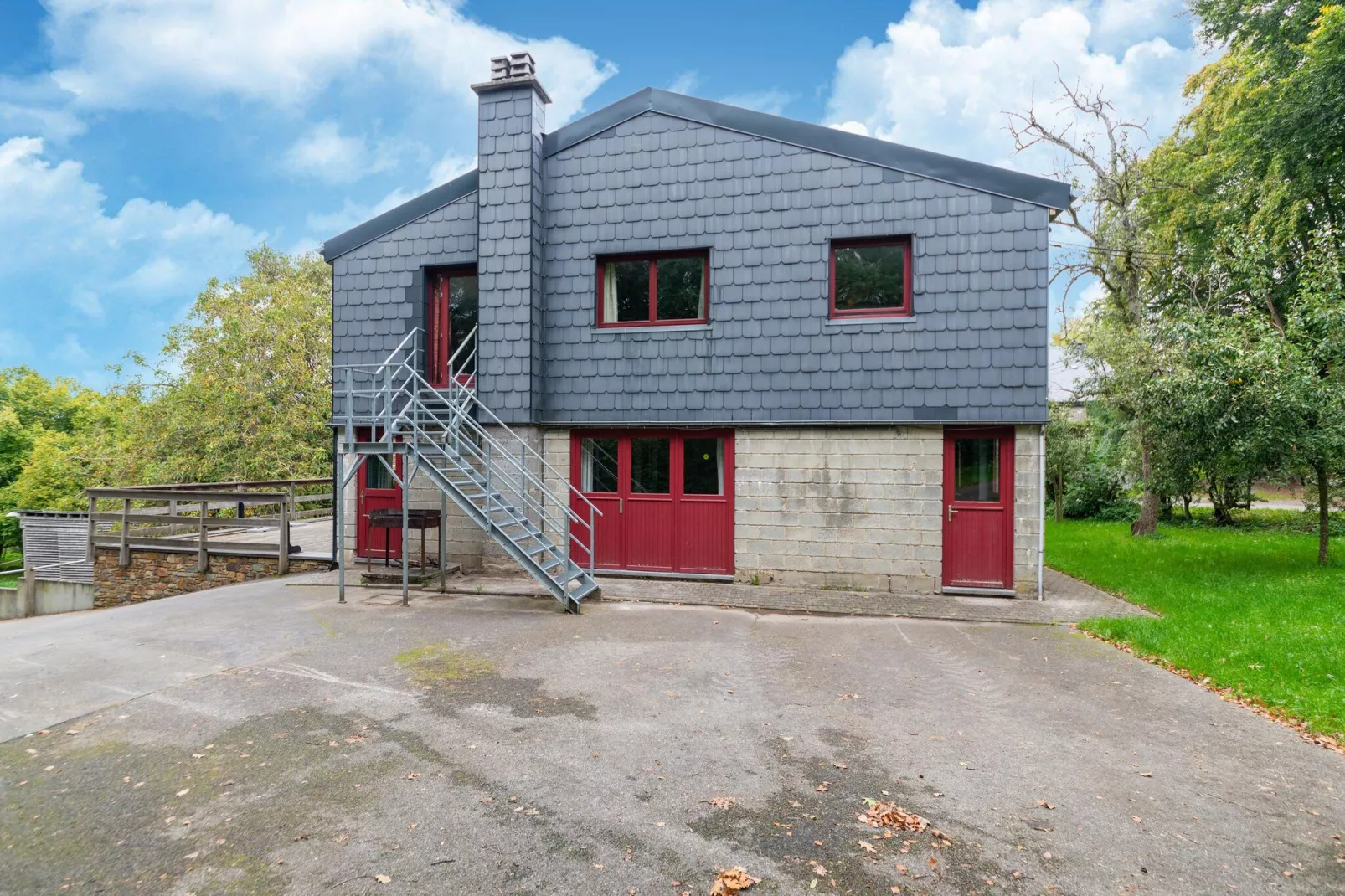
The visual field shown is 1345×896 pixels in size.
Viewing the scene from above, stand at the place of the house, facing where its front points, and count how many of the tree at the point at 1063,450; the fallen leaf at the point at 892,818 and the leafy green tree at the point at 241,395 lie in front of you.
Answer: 1

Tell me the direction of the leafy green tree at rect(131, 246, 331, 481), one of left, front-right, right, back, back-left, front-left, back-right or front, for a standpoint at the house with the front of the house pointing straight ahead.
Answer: back-right

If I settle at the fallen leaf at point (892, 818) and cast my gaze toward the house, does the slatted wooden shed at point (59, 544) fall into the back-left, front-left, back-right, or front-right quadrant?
front-left

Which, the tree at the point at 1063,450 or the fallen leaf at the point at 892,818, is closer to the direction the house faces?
the fallen leaf

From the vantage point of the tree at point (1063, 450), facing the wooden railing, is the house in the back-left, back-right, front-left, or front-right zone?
front-left

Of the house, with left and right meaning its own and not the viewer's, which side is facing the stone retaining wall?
right

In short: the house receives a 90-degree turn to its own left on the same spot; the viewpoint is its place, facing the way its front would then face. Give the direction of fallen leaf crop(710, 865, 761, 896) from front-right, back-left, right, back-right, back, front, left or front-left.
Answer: right

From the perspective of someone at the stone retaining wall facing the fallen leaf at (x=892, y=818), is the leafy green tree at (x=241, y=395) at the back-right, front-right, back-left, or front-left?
back-left

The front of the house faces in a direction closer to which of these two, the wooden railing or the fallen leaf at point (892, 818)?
the fallen leaf

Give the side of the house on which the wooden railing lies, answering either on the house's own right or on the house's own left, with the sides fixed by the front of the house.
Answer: on the house's own right

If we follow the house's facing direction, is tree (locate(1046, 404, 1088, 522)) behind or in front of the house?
behind

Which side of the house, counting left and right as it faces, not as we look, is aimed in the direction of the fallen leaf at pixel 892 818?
front

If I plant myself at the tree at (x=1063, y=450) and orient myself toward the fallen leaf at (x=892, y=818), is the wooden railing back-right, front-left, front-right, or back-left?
front-right

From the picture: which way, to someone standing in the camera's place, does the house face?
facing the viewer

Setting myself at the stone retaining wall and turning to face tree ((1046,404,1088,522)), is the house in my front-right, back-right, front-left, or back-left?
front-right

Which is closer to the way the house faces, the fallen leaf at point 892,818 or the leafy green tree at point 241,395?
the fallen leaf

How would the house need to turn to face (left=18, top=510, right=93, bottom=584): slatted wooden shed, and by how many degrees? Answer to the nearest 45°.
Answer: approximately 90° to its right

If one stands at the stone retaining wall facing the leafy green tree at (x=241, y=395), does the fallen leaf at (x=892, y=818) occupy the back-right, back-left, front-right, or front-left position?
back-right
